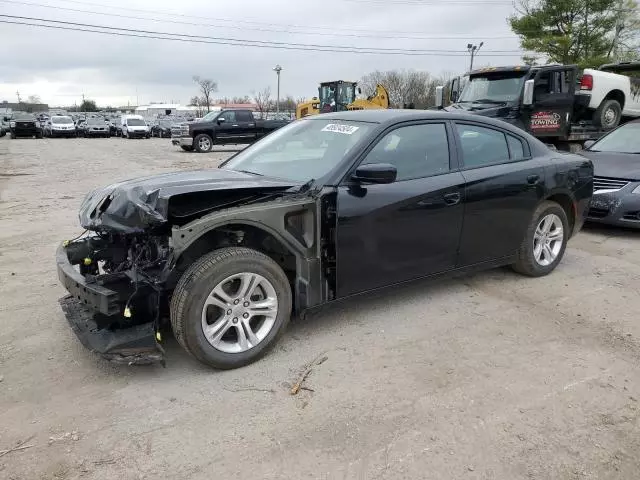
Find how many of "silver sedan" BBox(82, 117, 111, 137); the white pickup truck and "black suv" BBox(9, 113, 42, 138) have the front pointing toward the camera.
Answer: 2

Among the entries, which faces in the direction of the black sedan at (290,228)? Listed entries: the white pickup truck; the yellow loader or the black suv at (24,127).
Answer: the black suv at (24,127)

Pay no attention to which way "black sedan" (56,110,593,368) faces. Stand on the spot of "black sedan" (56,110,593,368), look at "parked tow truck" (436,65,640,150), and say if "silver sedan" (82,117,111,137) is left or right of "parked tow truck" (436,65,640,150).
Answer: left

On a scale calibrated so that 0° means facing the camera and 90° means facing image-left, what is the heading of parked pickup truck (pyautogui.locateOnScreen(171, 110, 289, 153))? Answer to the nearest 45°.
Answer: approximately 45°

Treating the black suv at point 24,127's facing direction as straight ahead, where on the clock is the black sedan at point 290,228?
the black sedan at point 290,228 is roughly at 12 o'clock from the black suv at point 24,127.

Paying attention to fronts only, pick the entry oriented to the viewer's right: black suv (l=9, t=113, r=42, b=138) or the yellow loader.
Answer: the yellow loader

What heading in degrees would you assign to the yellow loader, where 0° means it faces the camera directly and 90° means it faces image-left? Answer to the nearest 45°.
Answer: approximately 270°

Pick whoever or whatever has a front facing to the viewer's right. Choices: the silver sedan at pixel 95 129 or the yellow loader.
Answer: the yellow loader

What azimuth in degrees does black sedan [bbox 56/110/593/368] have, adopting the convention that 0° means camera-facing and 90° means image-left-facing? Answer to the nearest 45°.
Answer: approximately 45°

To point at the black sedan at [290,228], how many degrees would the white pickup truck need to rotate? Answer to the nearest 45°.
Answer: approximately 135° to its right

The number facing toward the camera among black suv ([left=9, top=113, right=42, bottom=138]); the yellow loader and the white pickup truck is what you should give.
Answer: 1

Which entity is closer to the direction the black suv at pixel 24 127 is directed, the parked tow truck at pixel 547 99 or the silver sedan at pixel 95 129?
the parked tow truck

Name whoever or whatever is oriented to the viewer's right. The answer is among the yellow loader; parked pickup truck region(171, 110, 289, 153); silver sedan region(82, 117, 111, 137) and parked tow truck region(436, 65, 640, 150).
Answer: the yellow loader

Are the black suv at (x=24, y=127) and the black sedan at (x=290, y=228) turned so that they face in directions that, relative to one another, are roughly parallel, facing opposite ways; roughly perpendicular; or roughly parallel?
roughly perpendicular

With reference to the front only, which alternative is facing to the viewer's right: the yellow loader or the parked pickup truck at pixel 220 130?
the yellow loader

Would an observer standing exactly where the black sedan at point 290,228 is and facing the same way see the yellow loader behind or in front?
behind

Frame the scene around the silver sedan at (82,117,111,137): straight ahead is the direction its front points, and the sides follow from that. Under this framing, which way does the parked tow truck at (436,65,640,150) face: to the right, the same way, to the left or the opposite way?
to the right
